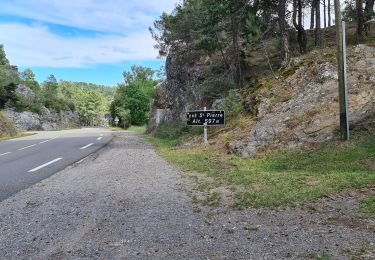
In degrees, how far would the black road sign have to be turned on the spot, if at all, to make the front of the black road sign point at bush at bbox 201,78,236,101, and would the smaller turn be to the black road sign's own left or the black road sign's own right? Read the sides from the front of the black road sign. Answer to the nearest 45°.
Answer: approximately 180°

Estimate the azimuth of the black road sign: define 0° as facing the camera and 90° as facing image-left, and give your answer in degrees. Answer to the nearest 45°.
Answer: approximately 0°

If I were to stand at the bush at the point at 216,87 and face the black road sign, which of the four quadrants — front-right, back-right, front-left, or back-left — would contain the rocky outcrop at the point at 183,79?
back-right

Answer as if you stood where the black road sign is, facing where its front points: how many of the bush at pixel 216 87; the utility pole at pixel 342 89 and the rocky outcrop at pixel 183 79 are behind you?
2

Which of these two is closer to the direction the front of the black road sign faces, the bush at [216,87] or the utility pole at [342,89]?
the utility pole

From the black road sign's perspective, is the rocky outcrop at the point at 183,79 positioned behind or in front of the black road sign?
behind

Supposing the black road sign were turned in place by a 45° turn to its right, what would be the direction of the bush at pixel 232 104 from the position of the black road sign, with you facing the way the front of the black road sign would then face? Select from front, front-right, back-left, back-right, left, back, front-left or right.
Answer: back

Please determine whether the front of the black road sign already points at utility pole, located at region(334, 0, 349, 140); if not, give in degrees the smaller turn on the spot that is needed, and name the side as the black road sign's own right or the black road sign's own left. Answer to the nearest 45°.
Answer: approximately 45° to the black road sign's own left
